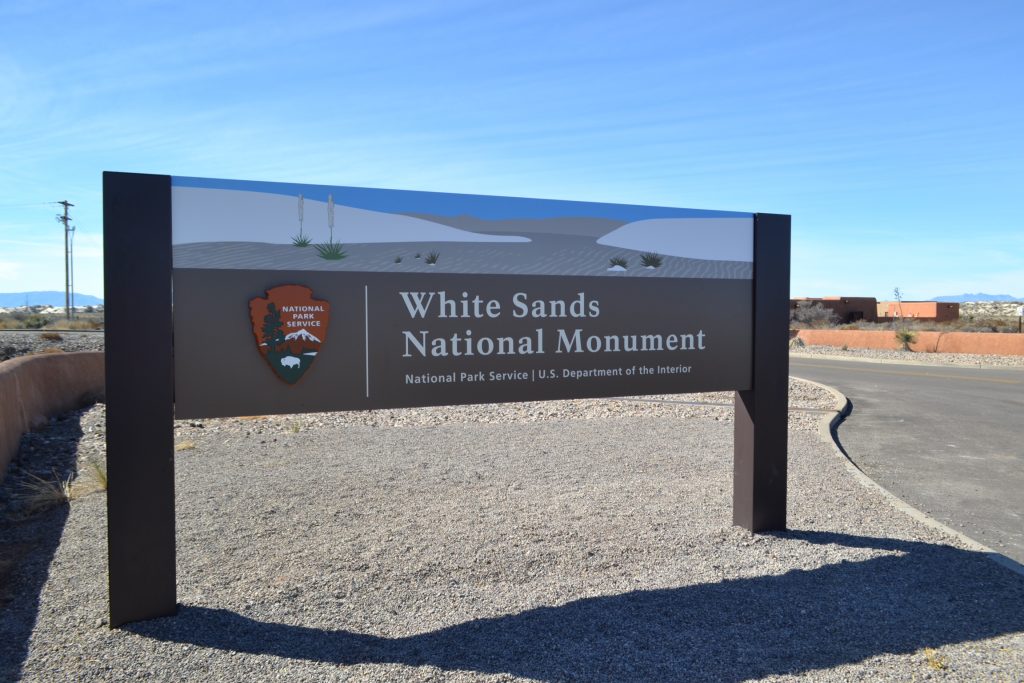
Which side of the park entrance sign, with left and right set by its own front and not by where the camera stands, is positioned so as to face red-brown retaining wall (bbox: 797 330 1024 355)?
left

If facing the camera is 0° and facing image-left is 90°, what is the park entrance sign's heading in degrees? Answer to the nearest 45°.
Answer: approximately 315°

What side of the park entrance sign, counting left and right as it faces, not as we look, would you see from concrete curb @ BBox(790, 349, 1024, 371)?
left

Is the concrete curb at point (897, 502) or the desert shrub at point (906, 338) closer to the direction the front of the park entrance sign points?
the concrete curb

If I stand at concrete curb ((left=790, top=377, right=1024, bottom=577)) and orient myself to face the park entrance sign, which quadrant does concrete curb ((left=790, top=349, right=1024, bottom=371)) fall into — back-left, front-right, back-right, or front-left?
back-right

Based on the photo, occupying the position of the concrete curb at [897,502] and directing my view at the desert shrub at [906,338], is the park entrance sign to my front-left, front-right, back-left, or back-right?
back-left

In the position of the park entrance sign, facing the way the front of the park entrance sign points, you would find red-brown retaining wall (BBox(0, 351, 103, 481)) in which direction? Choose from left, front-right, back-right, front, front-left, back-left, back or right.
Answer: back

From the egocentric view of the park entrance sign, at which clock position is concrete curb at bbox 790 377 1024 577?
The concrete curb is roughly at 10 o'clock from the park entrance sign.

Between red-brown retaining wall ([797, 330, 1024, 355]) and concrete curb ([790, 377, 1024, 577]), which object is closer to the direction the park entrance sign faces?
the concrete curb

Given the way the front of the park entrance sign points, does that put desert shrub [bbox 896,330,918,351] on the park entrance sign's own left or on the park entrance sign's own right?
on the park entrance sign's own left
